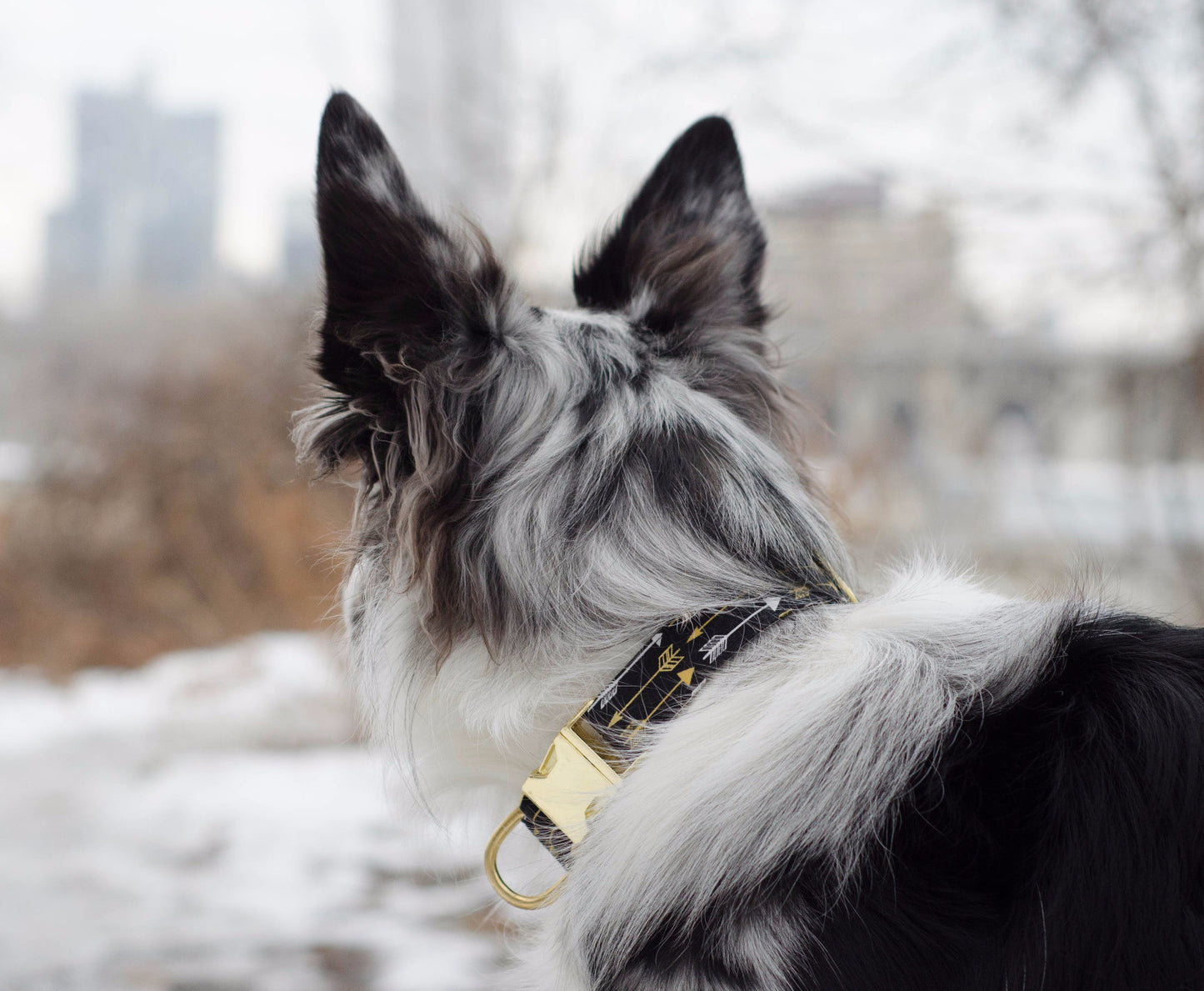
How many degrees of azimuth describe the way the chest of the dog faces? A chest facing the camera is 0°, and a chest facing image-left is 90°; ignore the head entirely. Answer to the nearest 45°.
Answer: approximately 135°

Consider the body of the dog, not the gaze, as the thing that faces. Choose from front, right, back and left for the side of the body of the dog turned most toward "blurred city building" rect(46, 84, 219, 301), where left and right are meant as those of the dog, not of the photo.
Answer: front

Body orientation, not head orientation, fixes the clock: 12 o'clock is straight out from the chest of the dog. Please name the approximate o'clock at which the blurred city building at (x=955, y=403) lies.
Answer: The blurred city building is roughly at 2 o'clock from the dog.

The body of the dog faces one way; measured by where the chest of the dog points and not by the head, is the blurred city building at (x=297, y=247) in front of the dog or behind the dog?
in front
